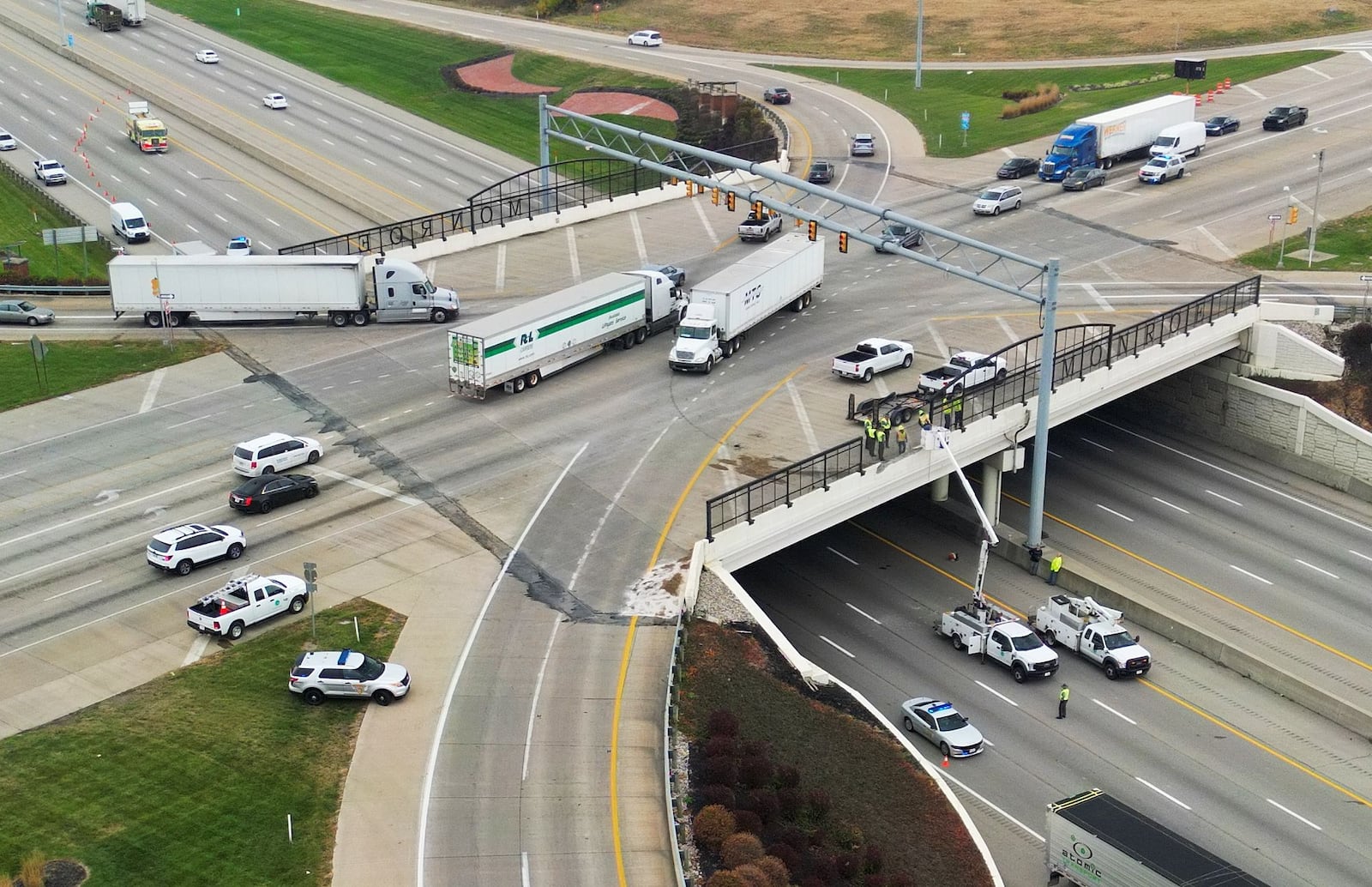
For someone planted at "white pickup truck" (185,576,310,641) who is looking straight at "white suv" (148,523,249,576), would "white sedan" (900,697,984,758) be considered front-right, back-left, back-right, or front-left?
back-right

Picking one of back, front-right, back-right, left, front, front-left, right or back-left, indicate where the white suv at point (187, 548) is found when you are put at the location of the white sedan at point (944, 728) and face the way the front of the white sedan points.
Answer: back-right

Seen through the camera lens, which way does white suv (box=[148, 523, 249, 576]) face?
facing away from the viewer and to the right of the viewer

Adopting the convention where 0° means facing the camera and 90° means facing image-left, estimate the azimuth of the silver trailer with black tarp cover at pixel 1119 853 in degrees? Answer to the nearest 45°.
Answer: approximately 315°

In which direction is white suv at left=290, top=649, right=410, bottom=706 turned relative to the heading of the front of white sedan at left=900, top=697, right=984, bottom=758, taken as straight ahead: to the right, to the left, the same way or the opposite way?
to the left

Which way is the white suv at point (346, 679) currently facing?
to the viewer's right

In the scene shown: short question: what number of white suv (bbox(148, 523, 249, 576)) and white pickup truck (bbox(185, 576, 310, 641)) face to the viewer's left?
0

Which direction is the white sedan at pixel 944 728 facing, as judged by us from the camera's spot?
facing the viewer and to the right of the viewer

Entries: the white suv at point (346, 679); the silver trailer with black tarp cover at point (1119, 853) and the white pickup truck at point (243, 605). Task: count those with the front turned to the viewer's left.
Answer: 0

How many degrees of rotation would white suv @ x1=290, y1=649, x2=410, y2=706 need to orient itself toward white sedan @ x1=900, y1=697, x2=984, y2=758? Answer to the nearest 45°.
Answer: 0° — it already faces it

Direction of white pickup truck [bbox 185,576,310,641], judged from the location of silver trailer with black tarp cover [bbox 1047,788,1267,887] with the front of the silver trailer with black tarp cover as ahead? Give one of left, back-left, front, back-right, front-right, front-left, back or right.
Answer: back-right

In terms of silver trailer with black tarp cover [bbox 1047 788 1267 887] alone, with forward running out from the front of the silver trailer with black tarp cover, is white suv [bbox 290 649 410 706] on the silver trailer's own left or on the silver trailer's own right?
on the silver trailer's own right

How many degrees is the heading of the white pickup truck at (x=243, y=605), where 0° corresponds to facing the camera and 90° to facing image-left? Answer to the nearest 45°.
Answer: approximately 225°

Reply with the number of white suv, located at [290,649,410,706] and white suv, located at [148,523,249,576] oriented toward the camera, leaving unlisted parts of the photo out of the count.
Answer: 0

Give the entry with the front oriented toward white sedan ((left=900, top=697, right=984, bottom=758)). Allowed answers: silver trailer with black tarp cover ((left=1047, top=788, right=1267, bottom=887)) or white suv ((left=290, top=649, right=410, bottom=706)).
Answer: the white suv
